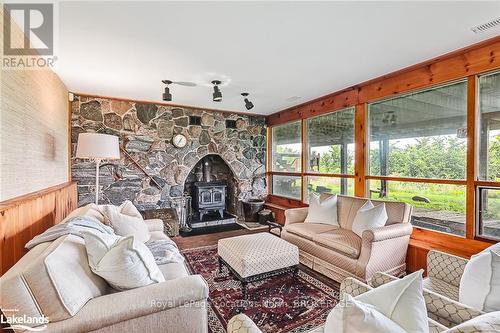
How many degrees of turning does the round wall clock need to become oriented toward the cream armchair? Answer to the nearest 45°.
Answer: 0° — it already faces it

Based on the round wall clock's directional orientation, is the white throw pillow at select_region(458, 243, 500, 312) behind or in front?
in front

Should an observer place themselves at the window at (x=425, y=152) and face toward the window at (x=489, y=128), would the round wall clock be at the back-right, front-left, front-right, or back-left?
back-right

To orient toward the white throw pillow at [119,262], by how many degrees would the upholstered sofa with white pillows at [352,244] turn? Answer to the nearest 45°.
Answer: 0° — it already faces it

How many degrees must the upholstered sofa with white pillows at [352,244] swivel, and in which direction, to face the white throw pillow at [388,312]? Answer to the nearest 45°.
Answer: approximately 45° to its left

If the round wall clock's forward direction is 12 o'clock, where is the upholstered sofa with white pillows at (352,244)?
The upholstered sofa with white pillows is roughly at 11 o'clock from the round wall clock.

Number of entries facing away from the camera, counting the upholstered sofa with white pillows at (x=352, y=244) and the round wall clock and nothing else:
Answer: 0

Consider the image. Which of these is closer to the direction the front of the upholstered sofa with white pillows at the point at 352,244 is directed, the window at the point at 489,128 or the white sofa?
the white sofa

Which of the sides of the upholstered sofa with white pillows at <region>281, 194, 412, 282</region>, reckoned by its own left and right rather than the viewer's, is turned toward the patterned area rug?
front

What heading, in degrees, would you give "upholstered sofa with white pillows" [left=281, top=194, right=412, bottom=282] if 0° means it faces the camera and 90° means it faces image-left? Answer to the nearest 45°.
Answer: approximately 45°

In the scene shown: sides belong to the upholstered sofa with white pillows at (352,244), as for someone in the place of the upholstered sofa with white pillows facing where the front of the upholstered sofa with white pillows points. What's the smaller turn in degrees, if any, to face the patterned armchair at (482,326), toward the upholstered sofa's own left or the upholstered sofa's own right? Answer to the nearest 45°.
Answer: approximately 45° to the upholstered sofa's own left

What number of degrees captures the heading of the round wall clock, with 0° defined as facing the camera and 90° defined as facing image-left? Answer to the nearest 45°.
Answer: approximately 0°

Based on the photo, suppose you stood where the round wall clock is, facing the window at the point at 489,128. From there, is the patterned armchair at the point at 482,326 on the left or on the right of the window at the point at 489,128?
right

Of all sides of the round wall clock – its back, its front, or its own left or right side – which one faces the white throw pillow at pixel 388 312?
front
